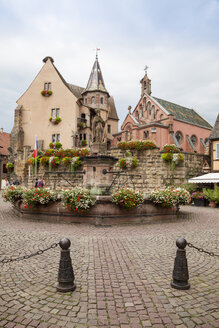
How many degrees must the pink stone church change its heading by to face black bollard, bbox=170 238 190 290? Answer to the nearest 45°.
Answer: approximately 45° to its left

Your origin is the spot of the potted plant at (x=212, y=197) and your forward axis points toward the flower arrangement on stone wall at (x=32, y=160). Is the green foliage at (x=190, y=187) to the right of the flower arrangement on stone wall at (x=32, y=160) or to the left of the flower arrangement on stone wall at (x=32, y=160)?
right

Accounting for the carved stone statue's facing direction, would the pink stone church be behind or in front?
behind

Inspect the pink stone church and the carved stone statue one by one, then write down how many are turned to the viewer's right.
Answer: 0

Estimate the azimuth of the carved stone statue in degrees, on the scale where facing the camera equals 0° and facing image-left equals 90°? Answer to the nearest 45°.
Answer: approximately 0°

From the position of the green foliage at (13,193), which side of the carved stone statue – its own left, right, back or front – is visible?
right

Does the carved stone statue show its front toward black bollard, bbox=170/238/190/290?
yes

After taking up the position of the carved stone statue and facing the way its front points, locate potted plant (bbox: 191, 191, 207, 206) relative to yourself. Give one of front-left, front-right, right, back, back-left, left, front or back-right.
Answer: back-left

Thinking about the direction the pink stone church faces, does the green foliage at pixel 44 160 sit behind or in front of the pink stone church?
in front

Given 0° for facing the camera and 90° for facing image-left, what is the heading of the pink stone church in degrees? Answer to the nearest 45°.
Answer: approximately 45°

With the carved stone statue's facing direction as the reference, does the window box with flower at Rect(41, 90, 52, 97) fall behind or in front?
behind

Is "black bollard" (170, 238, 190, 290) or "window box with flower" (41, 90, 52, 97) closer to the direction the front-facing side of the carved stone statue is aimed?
the black bollard
